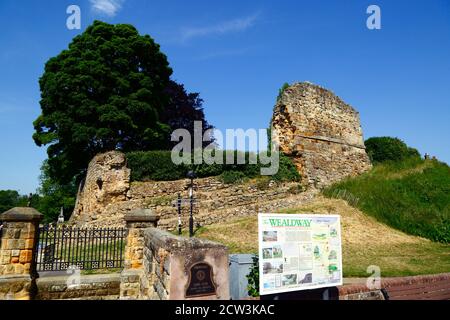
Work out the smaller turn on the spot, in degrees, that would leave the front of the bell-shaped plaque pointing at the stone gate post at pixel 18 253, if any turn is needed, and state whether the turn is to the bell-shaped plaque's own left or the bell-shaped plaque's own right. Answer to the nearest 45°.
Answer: approximately 135° to the bell-shaped plaque's own right

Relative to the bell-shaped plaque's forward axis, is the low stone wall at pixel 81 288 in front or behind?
behind

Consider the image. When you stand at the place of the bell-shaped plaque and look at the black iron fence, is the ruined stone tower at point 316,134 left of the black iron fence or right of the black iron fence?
right

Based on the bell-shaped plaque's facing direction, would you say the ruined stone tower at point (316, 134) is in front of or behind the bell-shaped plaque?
behind

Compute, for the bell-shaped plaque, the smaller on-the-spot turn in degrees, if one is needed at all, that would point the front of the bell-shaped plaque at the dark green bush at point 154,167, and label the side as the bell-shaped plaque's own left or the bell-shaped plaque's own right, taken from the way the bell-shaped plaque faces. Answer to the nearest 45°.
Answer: approximately 180°

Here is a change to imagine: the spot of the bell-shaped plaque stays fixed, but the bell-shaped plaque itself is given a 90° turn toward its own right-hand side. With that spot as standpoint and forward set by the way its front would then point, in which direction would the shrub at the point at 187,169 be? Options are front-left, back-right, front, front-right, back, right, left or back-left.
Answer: right

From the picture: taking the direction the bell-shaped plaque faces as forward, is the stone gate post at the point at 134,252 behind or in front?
behind

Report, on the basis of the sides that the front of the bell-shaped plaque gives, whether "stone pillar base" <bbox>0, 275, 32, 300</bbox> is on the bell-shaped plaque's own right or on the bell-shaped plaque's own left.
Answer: on the bell-shaped plaque's own right

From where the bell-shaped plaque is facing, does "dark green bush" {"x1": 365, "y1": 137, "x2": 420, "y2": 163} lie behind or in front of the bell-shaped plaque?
behind

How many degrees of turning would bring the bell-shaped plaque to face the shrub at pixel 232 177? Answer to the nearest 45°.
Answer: approximately 180°

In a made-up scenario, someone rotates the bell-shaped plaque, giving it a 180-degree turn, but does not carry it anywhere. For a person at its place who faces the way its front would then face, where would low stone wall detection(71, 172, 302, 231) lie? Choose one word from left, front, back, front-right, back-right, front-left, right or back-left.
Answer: front

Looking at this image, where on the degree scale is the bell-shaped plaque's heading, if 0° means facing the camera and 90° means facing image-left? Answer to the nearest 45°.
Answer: approximately 0°
